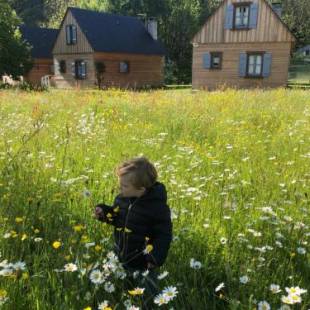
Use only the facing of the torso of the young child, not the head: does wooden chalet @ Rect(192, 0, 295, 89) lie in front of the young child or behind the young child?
behind

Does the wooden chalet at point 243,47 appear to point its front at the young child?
yes

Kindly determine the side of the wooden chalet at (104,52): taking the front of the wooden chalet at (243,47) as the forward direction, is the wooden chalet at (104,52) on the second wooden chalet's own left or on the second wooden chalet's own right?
on the second wooden chalet's own right

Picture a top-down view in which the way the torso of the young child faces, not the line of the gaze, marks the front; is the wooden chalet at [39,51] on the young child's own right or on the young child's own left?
on the young child's own right

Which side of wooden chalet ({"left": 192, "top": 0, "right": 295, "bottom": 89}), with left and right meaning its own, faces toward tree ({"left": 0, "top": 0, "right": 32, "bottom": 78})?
right

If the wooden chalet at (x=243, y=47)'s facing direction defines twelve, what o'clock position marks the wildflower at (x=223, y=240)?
The wildflower is roughly at 12 o'clock from the wooden chalet.
